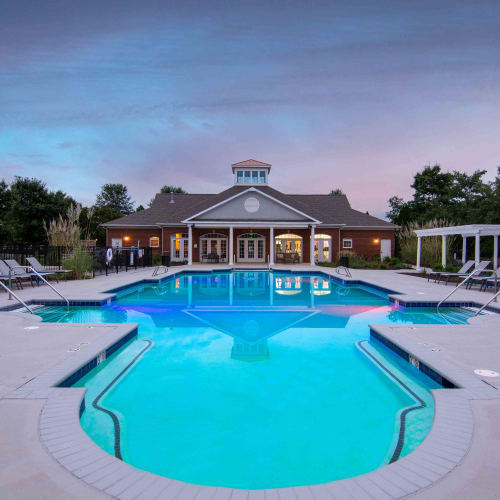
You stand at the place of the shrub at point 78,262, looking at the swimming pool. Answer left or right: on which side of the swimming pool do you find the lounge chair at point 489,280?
left

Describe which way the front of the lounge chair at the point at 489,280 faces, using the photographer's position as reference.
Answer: facing to the left of the viewer

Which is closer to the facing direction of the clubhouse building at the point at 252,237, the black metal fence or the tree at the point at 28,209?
the black metal fence

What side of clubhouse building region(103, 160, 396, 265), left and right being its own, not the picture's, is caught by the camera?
front

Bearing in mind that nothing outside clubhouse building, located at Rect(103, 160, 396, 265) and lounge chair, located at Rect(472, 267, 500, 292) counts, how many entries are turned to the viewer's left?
1

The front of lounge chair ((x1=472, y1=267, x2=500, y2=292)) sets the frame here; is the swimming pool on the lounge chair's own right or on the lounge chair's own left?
on the lounge chair's own left

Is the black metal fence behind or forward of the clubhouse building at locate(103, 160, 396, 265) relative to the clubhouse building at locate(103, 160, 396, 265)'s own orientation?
forward

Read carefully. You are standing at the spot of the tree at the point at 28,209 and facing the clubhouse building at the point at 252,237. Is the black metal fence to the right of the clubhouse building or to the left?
right

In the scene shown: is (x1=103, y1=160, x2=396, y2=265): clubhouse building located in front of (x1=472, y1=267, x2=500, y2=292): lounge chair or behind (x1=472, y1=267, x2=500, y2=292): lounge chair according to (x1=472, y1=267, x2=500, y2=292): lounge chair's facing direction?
in front

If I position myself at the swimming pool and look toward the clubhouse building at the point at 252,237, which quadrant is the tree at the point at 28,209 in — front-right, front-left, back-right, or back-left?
front-left

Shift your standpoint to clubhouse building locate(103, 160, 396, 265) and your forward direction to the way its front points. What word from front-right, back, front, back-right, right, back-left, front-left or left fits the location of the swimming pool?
front

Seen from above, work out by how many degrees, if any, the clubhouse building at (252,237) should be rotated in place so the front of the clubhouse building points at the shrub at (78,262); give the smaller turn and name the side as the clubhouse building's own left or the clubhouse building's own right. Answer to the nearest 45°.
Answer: approximately 45° to the clubhouse building's own right
